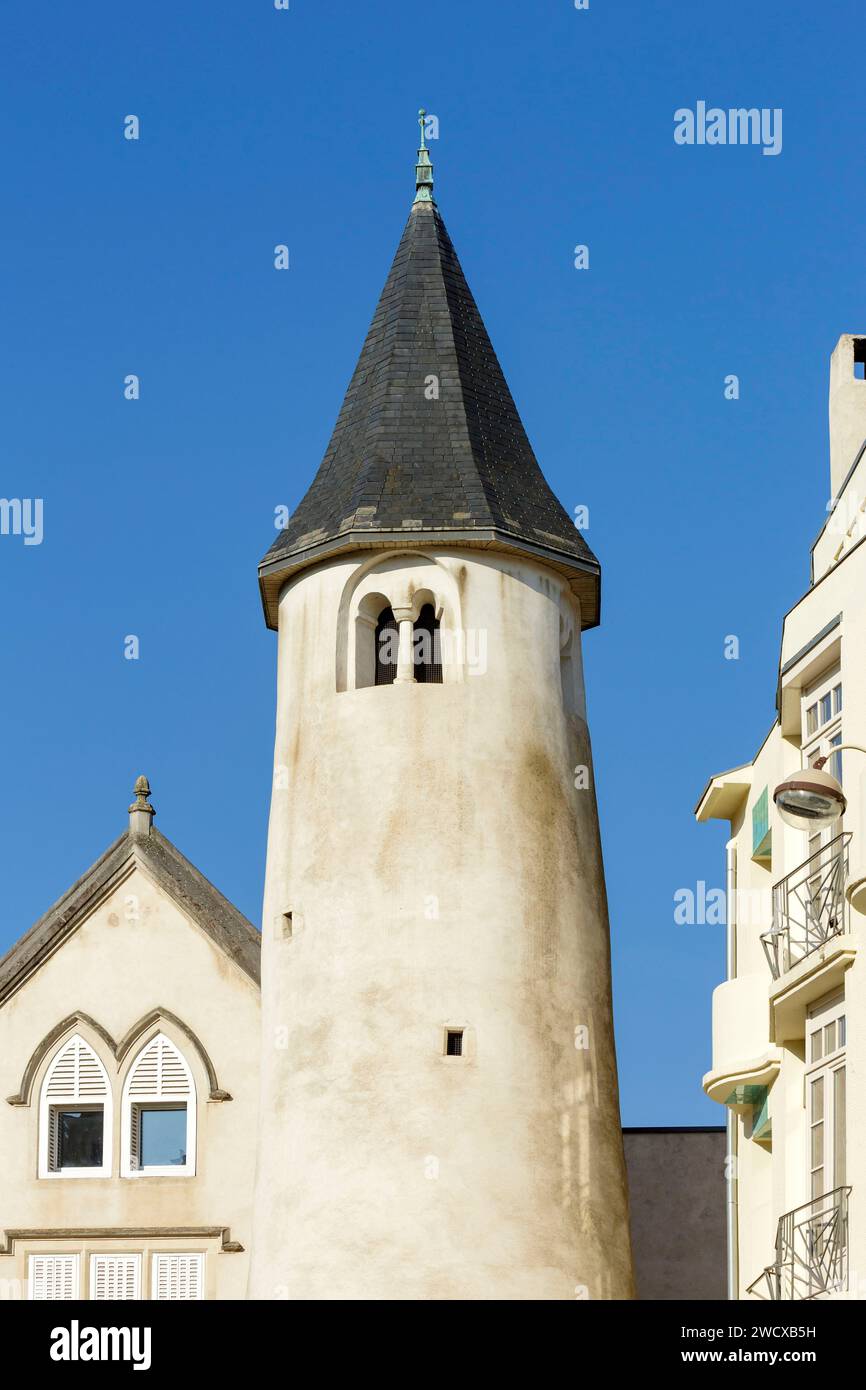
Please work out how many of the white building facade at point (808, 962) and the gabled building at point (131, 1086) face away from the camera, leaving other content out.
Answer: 0

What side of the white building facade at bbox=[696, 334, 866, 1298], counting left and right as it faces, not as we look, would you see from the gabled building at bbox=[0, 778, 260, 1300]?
right

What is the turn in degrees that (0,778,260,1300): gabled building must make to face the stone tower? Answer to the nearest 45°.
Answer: approximately 45° to its left

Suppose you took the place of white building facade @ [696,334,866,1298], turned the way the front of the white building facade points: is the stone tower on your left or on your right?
on your right

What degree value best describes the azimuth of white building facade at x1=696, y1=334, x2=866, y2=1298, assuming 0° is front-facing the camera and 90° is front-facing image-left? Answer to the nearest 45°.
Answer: approximately 45°
